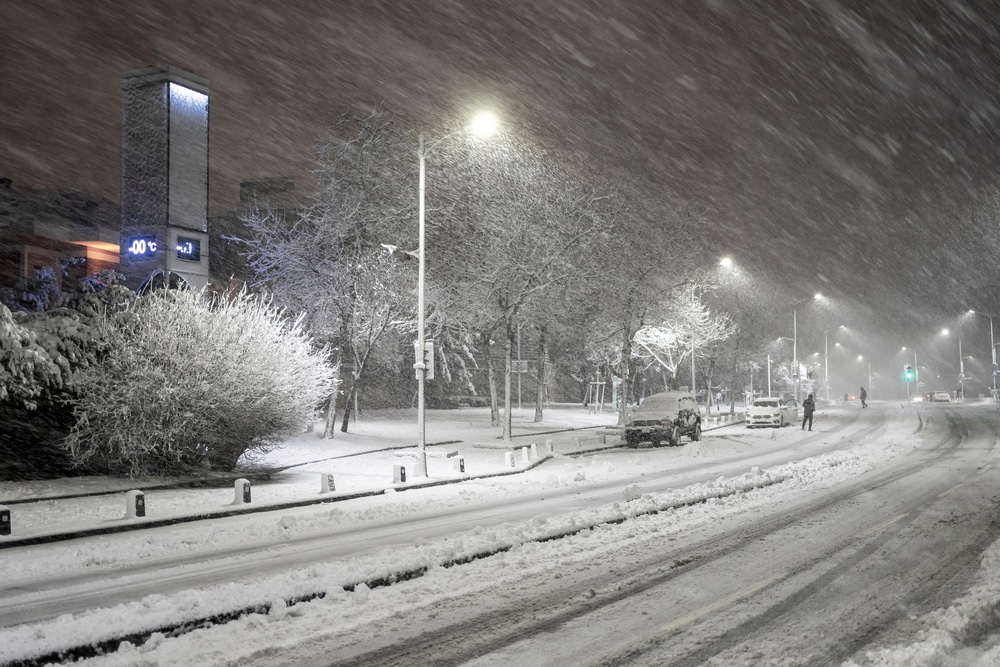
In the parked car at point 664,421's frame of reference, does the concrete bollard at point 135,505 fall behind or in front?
in front

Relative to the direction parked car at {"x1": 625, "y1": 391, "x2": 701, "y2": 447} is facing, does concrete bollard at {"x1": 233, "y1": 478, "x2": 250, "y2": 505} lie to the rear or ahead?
ahead

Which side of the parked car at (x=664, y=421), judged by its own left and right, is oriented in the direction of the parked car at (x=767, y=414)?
back

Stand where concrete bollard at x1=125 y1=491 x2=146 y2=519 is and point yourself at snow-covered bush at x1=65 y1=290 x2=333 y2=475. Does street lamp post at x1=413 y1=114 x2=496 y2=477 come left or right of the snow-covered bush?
right

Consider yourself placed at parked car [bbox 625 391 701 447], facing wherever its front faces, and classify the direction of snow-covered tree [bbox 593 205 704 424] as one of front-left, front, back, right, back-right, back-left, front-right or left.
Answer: back-right

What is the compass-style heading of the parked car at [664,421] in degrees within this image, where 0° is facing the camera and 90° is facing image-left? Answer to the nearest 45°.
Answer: approximately 45°

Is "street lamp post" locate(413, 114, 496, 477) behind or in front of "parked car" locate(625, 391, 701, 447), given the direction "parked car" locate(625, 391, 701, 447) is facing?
in front

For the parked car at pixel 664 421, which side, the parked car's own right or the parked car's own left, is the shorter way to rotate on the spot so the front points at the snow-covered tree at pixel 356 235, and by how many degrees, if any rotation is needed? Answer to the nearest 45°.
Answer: approximately 45° to the parked car's own right
